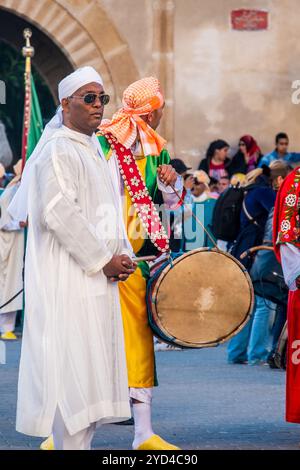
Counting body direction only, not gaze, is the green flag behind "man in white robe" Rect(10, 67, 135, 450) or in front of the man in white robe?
behind

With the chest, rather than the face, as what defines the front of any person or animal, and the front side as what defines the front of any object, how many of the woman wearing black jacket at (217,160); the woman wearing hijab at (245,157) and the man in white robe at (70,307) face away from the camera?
0

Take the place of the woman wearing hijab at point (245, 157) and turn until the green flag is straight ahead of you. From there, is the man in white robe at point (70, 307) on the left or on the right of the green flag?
left

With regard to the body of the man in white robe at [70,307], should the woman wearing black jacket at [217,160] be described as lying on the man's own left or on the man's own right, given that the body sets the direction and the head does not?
on the man's own left

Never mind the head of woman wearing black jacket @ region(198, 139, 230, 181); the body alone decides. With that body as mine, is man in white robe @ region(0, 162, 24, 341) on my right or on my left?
on my right

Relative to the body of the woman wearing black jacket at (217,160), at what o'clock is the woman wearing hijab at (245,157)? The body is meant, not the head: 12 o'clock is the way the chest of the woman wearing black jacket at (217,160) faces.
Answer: the woman wearing hijab at (245,157) is roughly at 10 o'clock from the woman wearing black jacket at (217,160).

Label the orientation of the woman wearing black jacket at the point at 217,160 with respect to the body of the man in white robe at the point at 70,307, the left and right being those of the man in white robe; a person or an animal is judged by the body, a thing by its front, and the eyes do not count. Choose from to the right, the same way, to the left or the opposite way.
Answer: the same way

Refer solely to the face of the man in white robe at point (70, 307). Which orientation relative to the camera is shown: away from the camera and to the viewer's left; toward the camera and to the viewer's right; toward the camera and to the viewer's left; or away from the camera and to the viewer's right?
toward the camera and to the viewer's right

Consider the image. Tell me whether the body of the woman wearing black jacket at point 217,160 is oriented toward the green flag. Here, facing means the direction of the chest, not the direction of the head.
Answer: no

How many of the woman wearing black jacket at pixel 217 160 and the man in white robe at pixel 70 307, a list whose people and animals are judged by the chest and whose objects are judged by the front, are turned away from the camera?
0

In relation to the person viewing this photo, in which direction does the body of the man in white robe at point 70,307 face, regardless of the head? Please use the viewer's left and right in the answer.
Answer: facing the viewer and to the right of the viewer

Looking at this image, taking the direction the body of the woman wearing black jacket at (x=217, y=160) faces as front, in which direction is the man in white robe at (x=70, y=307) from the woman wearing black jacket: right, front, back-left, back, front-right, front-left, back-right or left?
front-right

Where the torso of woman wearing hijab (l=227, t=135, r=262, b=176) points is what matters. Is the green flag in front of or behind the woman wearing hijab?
in front
